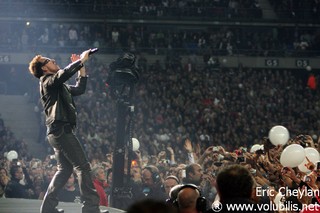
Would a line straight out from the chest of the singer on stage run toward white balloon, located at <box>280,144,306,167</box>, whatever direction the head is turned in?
yes

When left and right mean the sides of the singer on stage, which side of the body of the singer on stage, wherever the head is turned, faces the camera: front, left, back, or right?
right

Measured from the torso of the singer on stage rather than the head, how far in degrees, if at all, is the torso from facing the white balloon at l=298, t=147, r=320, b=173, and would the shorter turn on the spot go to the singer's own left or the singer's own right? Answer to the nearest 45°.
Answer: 0° — they already face it
